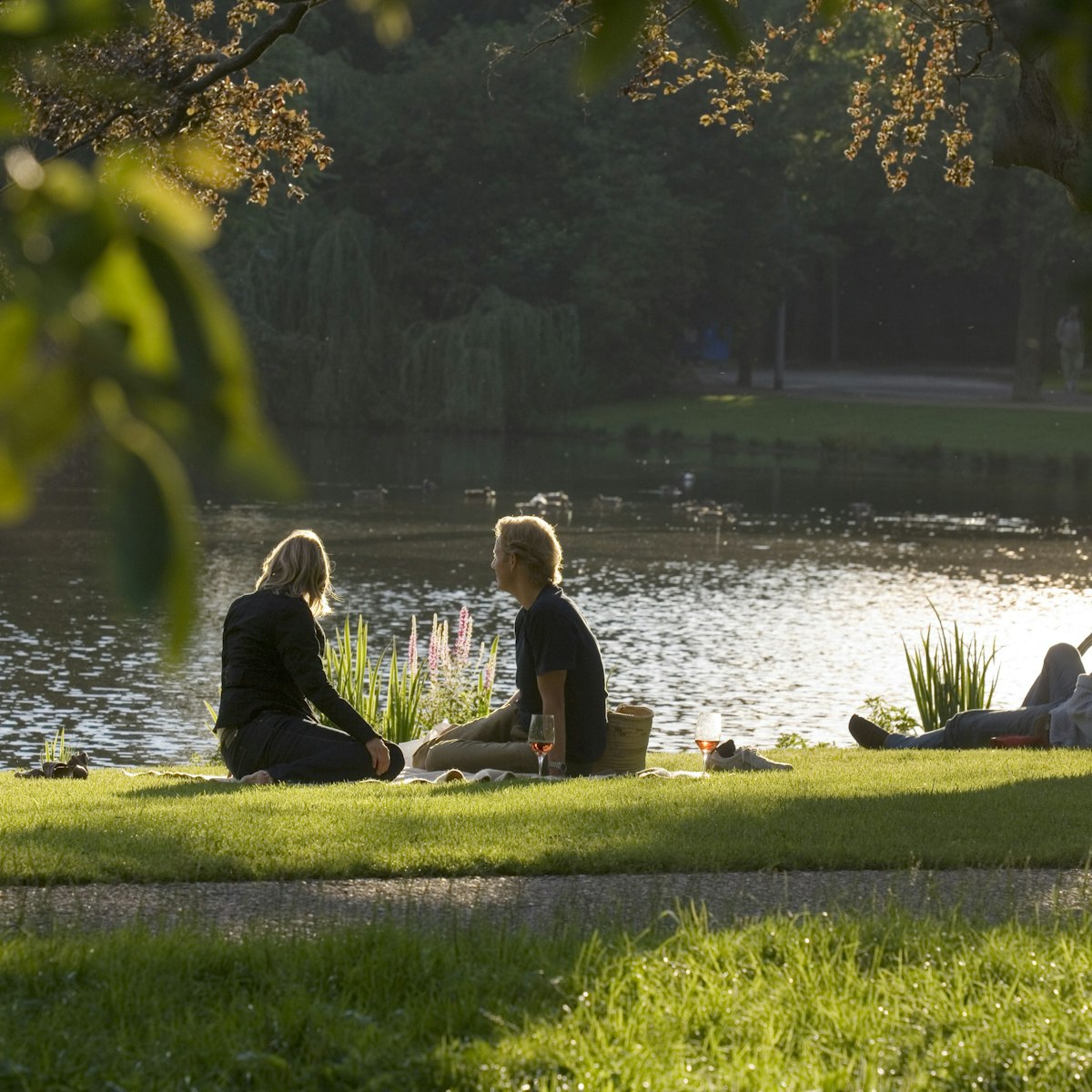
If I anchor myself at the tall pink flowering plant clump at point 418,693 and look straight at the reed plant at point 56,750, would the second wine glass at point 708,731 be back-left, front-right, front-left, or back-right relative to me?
back-left

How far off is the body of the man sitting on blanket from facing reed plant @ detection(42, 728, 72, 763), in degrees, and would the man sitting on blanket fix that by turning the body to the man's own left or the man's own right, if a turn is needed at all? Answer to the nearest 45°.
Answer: approximately 45° to the man's own right

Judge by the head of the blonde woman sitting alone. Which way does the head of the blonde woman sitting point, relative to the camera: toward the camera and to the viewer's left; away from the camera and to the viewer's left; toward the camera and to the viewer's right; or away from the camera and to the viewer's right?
away from the camera and to the viewer's right

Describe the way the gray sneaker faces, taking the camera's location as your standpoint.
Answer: facing to the right of the viewer

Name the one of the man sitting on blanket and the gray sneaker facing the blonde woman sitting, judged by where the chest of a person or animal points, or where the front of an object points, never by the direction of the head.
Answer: the man sitting on blanket

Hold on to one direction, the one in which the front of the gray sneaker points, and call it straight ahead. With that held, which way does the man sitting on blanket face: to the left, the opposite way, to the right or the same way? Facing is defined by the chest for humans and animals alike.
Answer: the opposite way

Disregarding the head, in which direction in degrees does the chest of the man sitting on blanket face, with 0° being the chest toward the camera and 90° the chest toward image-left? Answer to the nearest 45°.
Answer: approximately 90°

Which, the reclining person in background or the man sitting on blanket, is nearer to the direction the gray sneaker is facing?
the reclining person in background

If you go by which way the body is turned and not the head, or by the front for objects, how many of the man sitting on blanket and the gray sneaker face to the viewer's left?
1

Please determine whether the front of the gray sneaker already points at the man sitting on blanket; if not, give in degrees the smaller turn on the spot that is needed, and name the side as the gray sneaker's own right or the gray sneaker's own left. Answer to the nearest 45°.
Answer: approximately 135° to the gray sneaker's own right

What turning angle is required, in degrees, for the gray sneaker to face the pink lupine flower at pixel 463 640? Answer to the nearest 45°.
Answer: approximately 135° to its left

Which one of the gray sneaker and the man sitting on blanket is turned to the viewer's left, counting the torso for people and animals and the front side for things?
the man sitting on blanket
